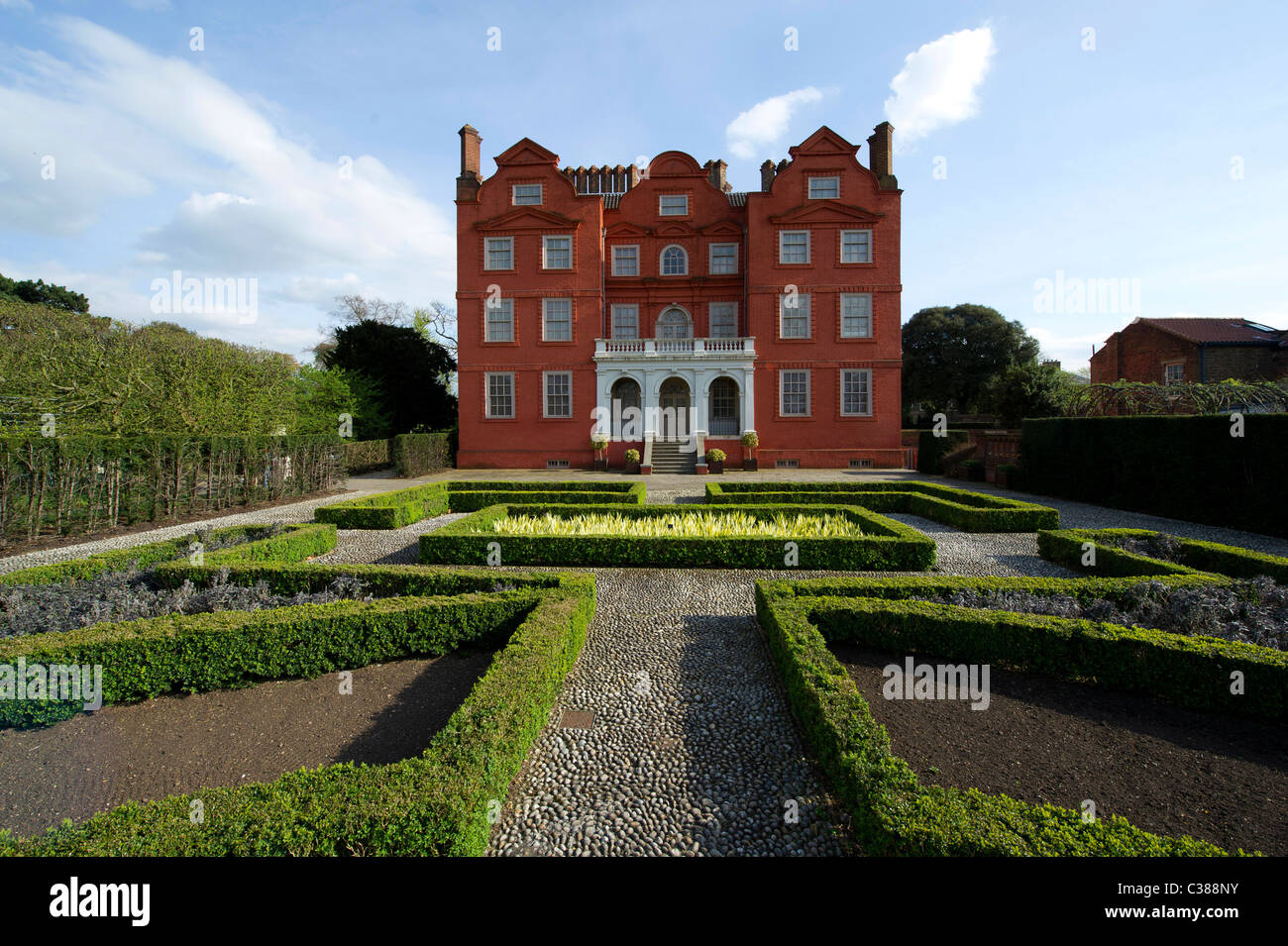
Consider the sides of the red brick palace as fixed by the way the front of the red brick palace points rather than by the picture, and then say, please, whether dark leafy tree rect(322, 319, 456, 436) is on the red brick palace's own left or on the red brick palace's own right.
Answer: on the red brick palace's own right

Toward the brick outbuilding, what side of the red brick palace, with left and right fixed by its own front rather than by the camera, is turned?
left

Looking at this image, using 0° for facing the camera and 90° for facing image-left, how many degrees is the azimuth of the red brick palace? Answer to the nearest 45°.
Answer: approximately 0°

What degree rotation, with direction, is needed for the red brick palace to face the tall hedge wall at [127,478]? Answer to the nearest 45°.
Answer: approximately 45° to its right

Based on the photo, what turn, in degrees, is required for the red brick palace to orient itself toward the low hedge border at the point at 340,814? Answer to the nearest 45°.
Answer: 0° — it already faces it

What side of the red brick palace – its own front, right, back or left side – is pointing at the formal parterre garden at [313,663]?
front

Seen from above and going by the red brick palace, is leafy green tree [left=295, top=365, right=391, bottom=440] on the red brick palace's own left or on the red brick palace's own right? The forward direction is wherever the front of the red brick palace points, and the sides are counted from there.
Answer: on the red brick palace's own right

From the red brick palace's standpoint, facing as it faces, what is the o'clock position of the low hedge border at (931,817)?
The low hedge border is roughly at 12 o'clock from the red brick palace.

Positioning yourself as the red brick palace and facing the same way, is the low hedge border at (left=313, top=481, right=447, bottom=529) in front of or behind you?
in front

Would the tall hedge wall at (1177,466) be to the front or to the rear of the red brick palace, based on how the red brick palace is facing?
to the front
